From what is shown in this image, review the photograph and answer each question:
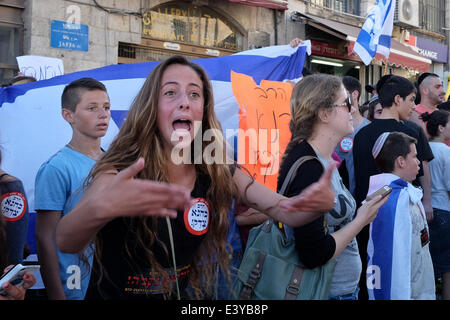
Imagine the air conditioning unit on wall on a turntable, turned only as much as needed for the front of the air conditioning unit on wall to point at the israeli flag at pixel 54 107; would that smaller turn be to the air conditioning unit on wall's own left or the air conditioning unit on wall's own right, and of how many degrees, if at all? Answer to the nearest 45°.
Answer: approximately 45° to the air conditioning unit on wall's own right

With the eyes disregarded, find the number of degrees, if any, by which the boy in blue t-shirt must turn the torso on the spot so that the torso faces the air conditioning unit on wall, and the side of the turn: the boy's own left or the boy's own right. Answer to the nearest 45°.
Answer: approximately 90° to the boy's own left

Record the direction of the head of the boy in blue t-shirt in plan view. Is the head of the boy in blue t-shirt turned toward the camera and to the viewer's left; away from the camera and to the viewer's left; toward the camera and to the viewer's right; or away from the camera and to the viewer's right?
toward the camera and to the viewer's right

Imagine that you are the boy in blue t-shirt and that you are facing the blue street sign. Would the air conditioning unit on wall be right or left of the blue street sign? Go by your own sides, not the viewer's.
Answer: right

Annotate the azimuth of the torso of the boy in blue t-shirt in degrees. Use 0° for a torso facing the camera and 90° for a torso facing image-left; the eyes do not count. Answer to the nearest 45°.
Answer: approximately 315°

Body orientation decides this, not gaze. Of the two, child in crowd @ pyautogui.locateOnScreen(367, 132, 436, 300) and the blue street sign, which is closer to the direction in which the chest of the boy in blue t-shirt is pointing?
the child in crowd
